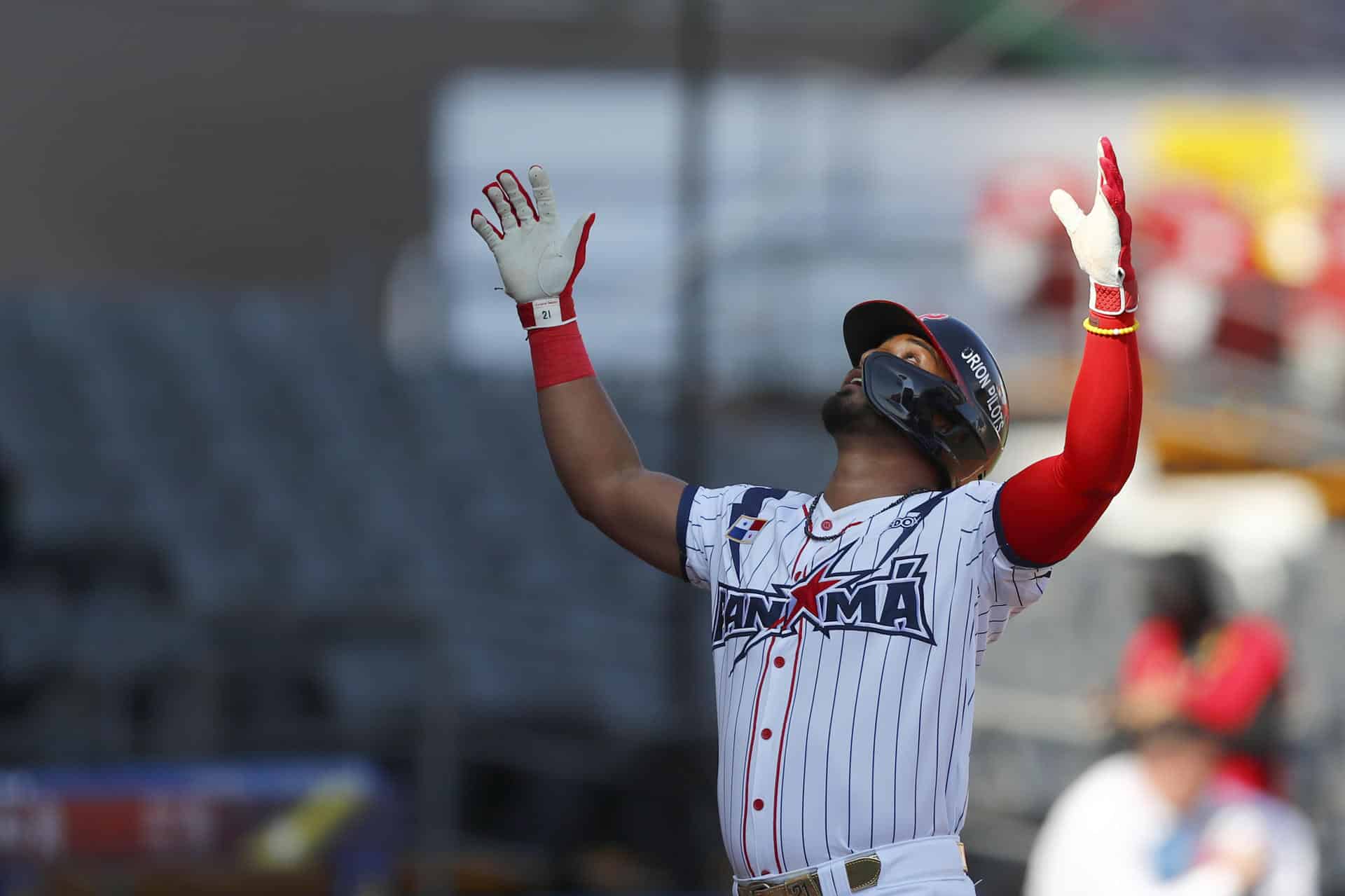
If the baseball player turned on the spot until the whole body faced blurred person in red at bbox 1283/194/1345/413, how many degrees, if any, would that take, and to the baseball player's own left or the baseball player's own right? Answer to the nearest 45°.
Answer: approximately 135° to the baseball player's own right

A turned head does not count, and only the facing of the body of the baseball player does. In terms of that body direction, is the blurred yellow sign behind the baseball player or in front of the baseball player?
behind

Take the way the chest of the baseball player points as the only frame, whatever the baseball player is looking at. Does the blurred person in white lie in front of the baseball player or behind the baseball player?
behind

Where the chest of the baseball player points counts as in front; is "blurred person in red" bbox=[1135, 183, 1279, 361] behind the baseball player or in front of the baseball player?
behind

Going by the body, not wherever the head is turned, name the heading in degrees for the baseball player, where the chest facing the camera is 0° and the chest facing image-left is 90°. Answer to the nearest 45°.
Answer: approximately 45°

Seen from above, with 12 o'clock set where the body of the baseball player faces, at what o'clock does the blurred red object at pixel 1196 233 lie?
The blurred red object is roughly at 5 o'clock from the baseball player.

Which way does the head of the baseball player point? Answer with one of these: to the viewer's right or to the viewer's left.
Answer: to the viewer's left

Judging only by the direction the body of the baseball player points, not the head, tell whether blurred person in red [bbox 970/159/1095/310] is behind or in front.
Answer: behind
